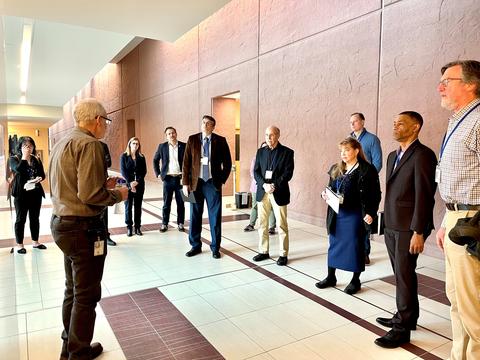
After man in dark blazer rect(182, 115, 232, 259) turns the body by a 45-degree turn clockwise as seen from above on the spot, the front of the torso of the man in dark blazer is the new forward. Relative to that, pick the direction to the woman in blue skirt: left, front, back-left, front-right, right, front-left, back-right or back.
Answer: left

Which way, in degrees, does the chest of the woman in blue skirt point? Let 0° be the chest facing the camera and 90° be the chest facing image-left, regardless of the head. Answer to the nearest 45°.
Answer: approximately 45°

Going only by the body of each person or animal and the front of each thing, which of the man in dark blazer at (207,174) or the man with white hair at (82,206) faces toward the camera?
the man in dark blazer

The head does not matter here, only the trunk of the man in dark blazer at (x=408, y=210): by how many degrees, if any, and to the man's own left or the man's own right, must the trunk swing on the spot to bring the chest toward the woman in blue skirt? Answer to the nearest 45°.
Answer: approximately 90° to the man's own right

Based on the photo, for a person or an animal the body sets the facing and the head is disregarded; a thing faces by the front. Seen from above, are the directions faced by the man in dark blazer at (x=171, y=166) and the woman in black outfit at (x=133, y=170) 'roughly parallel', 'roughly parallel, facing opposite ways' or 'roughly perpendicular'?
roughly parallel

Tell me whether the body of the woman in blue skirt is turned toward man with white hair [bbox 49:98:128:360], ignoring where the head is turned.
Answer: yes

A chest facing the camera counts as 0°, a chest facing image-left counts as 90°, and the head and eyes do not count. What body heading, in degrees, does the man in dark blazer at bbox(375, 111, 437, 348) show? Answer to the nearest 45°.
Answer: approximately 45°

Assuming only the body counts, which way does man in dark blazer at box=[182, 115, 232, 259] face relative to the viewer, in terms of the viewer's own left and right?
facing the viewer

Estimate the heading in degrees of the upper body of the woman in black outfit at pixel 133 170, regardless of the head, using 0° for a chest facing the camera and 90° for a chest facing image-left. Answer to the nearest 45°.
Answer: approximately 0°

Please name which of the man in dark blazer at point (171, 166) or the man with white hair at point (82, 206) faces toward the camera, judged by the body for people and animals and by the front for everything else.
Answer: the man in dark blazer

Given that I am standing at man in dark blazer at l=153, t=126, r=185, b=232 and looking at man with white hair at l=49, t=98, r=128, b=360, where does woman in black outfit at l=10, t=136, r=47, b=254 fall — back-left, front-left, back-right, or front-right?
front-right

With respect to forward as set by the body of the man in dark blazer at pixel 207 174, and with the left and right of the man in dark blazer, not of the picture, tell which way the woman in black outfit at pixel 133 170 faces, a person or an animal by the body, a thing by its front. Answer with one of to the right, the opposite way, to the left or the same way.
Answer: the same way

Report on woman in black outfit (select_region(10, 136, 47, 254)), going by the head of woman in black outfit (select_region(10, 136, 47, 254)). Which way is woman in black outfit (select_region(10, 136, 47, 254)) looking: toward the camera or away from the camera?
toward the camera

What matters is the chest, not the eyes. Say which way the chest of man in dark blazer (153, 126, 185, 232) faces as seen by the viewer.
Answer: toward the camera

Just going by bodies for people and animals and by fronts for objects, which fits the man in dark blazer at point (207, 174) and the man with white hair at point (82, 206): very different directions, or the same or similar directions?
very different directions

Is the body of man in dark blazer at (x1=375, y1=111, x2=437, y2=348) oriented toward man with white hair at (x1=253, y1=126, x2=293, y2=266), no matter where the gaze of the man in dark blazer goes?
no

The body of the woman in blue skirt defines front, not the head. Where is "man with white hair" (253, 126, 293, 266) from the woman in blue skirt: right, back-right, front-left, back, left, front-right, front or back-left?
right

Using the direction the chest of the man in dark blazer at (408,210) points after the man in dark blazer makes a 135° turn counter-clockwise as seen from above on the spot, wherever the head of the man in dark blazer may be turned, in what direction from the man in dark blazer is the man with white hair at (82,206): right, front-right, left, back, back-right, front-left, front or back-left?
back-right

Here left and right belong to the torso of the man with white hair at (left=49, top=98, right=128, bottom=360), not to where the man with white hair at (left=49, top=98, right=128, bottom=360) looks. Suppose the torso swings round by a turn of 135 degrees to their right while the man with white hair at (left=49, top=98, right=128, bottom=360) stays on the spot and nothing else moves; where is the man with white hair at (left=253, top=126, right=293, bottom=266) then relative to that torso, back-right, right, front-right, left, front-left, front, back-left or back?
back-left

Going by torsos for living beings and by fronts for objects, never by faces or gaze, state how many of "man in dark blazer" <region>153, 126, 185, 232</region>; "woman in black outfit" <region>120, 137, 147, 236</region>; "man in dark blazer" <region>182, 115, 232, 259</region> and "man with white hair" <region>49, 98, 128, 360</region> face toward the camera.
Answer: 3
